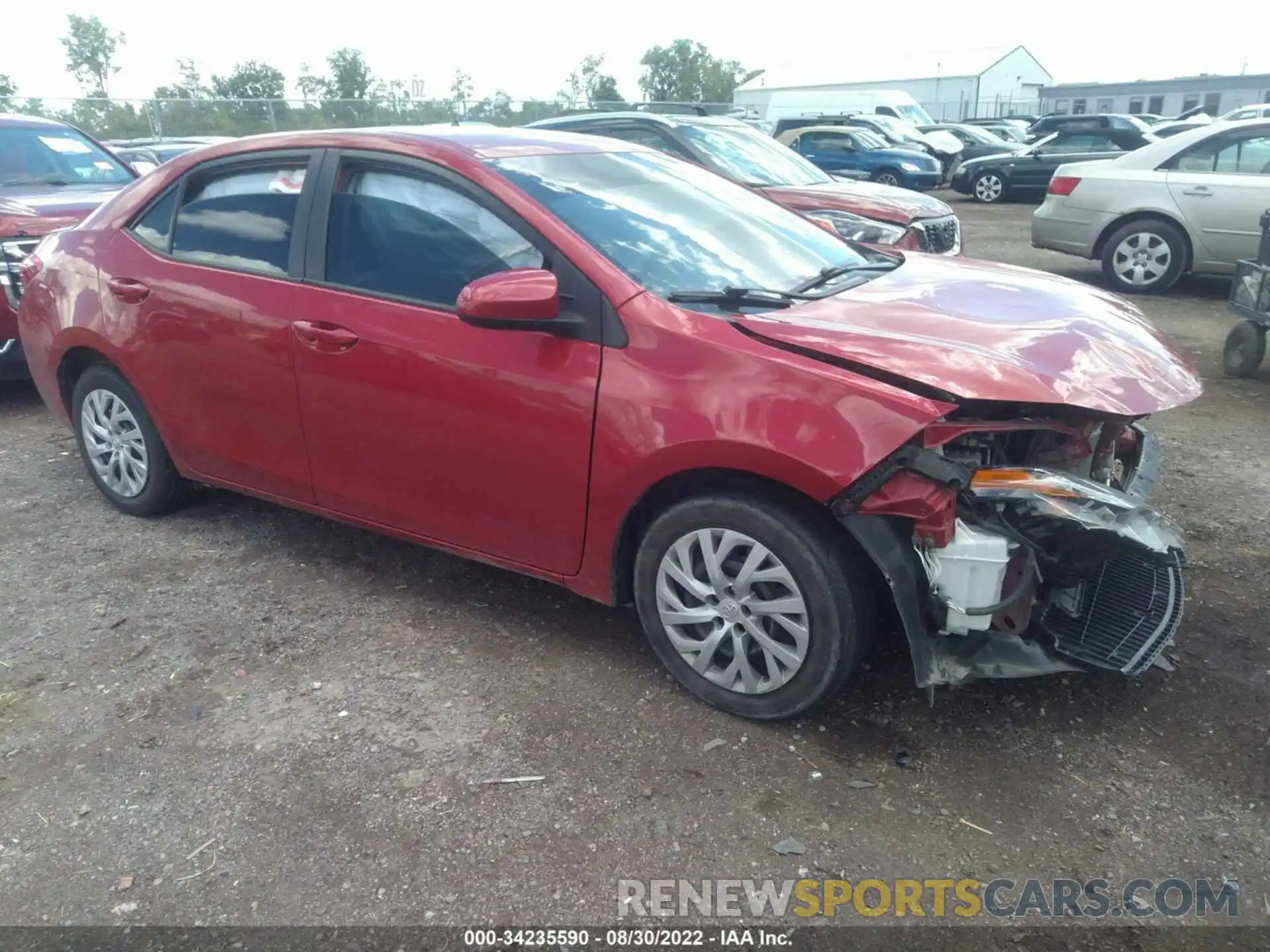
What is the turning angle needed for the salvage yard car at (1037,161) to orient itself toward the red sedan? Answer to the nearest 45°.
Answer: approximately 90° to its left

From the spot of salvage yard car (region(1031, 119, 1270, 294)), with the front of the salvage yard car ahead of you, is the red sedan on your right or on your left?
on your right

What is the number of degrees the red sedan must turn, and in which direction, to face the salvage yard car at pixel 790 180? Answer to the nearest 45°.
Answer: approximately 135° to its left

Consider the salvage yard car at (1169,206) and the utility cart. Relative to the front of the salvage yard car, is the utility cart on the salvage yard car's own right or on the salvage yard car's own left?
on the salvage yard car's own right

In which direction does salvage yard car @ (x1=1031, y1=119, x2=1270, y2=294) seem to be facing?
to the viewer's right

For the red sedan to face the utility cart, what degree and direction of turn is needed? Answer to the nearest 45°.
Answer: approximately 90° to its left

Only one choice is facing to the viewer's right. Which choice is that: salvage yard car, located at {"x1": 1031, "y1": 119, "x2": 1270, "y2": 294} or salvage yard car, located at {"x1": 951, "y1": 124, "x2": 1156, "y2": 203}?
salvage yard car, located at {"x1": 1031, "y1": 119, "x2": 1270, "y2": 294}

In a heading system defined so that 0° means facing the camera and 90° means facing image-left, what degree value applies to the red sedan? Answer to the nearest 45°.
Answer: approximately 315°

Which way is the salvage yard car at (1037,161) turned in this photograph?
to the viewer's left

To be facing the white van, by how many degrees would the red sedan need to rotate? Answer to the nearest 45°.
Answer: approximately 135° to its left
